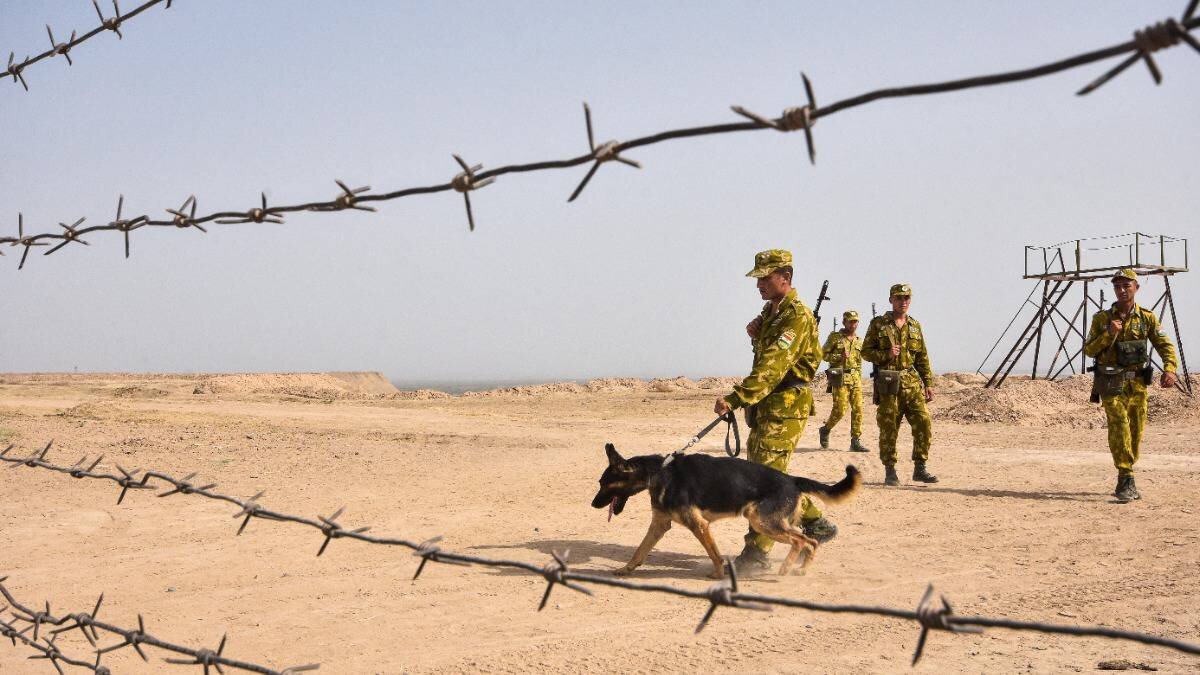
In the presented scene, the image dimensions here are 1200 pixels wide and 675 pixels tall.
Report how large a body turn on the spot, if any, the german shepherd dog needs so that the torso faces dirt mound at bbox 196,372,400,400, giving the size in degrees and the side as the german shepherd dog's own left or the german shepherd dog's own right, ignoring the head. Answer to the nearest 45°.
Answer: approximately 45° to the german shepherd dog's own right

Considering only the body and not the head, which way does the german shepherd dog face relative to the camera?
to the viewer's left

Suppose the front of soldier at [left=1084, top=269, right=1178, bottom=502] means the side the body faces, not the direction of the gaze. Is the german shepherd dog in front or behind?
in front

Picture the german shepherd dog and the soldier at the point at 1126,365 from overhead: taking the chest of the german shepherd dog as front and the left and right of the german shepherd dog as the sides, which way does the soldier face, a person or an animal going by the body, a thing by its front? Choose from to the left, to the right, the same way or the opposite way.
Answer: to the left

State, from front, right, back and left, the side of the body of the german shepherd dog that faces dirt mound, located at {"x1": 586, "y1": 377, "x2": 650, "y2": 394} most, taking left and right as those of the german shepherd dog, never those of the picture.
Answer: right

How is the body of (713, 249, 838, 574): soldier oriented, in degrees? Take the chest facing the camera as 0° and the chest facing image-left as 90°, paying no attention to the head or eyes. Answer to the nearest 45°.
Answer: approximately 90°
